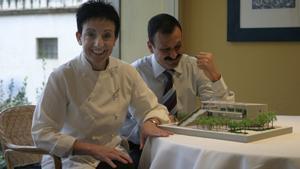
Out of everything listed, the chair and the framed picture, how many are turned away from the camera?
0

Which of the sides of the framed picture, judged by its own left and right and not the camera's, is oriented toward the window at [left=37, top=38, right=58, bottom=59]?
right

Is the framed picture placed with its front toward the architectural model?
yes

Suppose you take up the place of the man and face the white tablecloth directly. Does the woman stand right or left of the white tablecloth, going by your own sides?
right

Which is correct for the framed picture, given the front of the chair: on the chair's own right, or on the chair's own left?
on the chair's own left

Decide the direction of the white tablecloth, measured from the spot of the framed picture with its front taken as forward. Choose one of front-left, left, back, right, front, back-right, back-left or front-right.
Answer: front

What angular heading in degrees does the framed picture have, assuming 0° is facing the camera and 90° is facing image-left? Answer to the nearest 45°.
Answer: approximately 0°

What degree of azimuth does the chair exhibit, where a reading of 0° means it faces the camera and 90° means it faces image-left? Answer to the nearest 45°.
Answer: approximately 315°

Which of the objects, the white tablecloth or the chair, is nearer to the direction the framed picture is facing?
the white tablecloth

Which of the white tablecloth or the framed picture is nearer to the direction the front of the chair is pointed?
the white tablecloth
